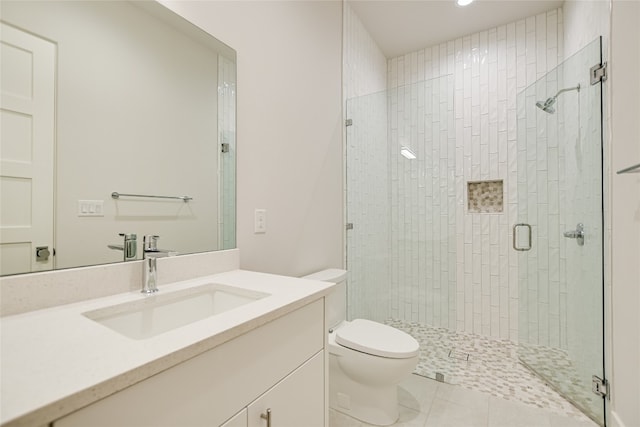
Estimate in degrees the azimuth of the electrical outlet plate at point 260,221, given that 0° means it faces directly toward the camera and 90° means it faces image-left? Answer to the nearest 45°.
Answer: approximately 315°

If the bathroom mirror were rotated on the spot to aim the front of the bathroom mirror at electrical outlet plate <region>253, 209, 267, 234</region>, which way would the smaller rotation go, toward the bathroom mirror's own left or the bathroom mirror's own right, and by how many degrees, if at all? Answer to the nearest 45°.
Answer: approximately 45° to the bathroom mirror's own left

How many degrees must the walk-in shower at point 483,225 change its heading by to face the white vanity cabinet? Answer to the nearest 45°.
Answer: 0° — it already faces it

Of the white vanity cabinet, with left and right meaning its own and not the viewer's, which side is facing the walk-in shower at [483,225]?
left

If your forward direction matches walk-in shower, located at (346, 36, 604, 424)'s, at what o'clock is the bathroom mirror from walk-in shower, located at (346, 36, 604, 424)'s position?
The bathroom mirror is roughly at 1 o'clock from the walk-in shower.

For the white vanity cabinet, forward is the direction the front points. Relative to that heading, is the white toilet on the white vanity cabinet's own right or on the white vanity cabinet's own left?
on the white vanity cabinet's own left
